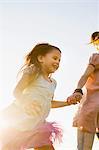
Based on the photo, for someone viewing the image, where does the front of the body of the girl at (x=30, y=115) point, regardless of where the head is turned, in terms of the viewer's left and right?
facing the viewer and to the right of the viewer

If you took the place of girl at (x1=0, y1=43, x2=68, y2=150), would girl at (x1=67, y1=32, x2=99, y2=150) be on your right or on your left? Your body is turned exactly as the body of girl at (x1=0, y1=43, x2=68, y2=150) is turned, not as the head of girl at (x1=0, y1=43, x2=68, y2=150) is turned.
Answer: on your left

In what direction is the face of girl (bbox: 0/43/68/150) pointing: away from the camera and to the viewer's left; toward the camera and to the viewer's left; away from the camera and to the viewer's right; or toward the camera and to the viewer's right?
toward the camera and to the viewer's right
